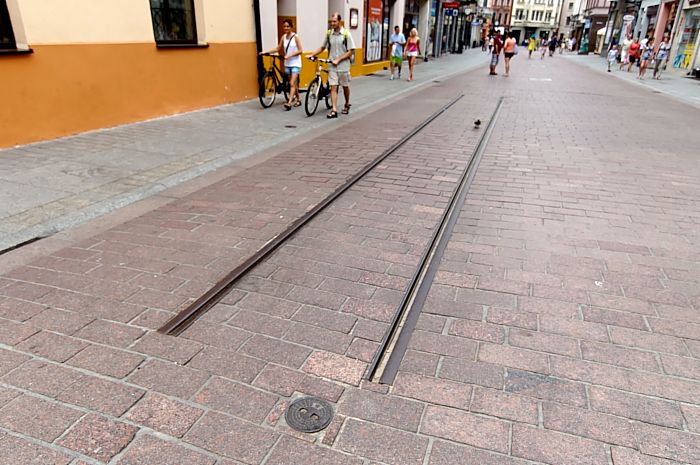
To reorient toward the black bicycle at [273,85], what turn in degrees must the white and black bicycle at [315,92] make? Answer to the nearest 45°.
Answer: approximately 90° to its right

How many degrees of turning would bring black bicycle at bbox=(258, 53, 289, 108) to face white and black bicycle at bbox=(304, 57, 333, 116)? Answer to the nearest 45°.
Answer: approximately 90° to its left

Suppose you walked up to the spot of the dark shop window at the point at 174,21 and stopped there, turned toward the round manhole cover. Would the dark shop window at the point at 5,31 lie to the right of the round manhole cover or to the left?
right

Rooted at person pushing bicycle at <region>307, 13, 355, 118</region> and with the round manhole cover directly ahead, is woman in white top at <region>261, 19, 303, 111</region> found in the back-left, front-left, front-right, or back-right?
back-right

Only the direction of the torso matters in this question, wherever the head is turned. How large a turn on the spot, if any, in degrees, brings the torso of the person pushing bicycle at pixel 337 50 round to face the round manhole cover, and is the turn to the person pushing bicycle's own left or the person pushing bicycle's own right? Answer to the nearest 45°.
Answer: approximately 45° to the person pushing bicycle's own left
